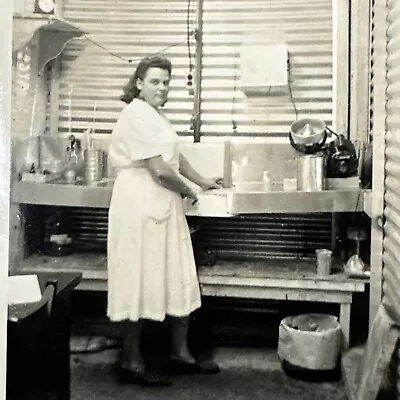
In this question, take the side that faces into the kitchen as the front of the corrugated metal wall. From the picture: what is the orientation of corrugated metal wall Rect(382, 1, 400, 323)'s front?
to the viewer's left

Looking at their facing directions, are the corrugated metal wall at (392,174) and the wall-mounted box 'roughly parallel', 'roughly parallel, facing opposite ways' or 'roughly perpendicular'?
roughly perpendicular

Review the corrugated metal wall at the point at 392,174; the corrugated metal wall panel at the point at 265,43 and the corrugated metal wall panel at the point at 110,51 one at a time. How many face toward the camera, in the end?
2

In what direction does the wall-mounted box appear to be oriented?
toward the camera
